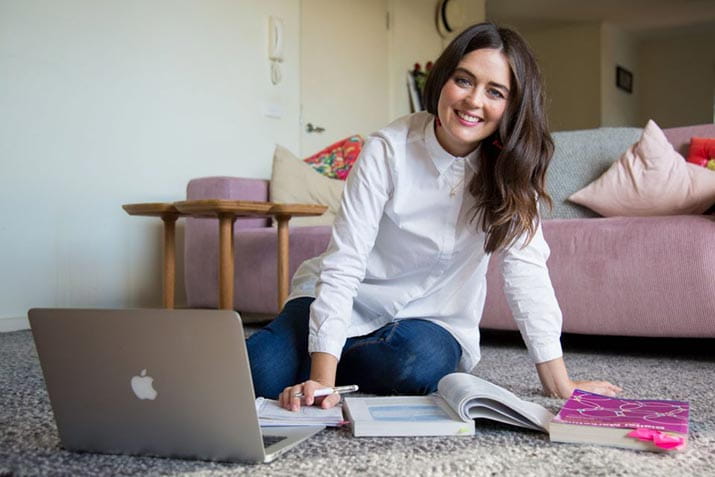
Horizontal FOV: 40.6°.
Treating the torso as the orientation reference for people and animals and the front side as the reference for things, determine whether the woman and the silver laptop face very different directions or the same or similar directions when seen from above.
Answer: very different directions

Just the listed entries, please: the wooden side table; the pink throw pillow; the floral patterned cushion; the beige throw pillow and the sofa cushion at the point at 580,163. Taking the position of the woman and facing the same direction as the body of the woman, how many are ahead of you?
0

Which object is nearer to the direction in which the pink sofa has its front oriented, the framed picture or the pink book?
the pink book

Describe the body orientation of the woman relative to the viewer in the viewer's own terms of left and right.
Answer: facing the viewer

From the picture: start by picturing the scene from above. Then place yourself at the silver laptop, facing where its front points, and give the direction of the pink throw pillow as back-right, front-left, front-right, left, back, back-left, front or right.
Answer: front

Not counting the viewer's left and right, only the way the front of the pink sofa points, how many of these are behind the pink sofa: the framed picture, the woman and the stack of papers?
1

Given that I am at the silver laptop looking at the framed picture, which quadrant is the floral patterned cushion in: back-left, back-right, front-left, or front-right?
front-left

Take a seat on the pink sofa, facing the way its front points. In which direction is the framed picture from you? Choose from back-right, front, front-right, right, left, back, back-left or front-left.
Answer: back

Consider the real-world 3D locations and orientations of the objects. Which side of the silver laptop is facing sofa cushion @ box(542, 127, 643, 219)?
front

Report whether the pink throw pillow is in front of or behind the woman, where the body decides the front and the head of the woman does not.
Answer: behind

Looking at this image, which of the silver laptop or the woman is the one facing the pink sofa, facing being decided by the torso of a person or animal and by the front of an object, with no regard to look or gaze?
the silver laptop

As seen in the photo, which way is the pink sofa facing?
toward the camera

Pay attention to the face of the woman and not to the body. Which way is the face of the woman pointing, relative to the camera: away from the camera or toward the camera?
toward the camera

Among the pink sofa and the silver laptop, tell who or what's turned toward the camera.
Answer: the pink sofa

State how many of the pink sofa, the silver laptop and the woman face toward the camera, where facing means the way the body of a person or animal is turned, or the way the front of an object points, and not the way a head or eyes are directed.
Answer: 2

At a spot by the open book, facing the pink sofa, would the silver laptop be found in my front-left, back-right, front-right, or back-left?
back-left

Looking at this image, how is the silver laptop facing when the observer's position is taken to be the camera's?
facing away from the viewer and to the right of the viewer

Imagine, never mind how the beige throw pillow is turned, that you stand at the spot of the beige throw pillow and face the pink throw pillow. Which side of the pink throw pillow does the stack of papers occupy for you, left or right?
right

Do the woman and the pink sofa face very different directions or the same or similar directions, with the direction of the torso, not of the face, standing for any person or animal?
same or similar directions
